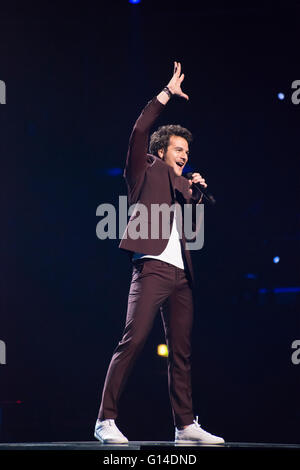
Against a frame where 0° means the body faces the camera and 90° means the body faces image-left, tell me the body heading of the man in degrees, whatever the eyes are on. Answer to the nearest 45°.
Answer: approximately 315°
